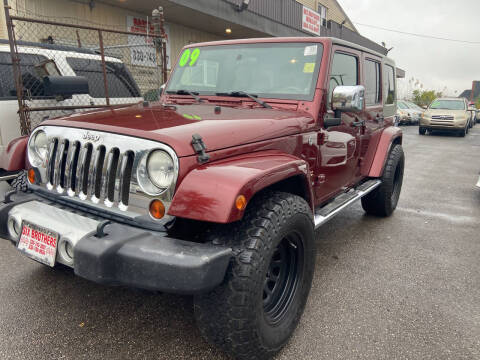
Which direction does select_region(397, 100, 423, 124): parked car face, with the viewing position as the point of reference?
facing the viewer and to the right of the viewer

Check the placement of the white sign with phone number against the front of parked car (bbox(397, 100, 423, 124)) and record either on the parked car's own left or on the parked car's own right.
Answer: on the parked car's own right

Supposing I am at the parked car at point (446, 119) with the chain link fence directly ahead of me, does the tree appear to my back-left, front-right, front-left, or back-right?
back-right

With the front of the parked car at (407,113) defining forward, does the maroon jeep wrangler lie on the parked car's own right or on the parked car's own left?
on the parked car's own right

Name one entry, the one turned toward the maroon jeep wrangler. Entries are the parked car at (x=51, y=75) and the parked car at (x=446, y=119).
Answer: the parked car at (x=446, y=119)

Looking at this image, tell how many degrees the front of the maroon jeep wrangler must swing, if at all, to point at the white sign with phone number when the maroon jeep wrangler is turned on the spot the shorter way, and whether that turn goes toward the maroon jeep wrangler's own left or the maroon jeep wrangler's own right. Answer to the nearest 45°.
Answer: approximately 135° to the maroon jeep wrangler's own right

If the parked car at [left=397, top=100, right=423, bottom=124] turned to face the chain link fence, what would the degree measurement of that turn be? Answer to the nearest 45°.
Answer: approximately 45° to its right

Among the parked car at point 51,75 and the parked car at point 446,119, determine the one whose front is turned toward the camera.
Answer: the parked car at point 446,119

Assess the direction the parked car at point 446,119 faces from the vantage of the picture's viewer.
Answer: facing the viewer

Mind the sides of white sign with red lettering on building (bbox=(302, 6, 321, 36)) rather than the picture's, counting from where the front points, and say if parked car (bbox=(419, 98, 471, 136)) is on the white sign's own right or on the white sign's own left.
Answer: on the white sign's own left

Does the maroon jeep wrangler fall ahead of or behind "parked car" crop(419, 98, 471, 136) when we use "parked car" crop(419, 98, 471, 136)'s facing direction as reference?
ahead

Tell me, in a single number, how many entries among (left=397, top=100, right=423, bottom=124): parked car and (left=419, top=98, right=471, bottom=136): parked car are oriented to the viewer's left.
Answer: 0
